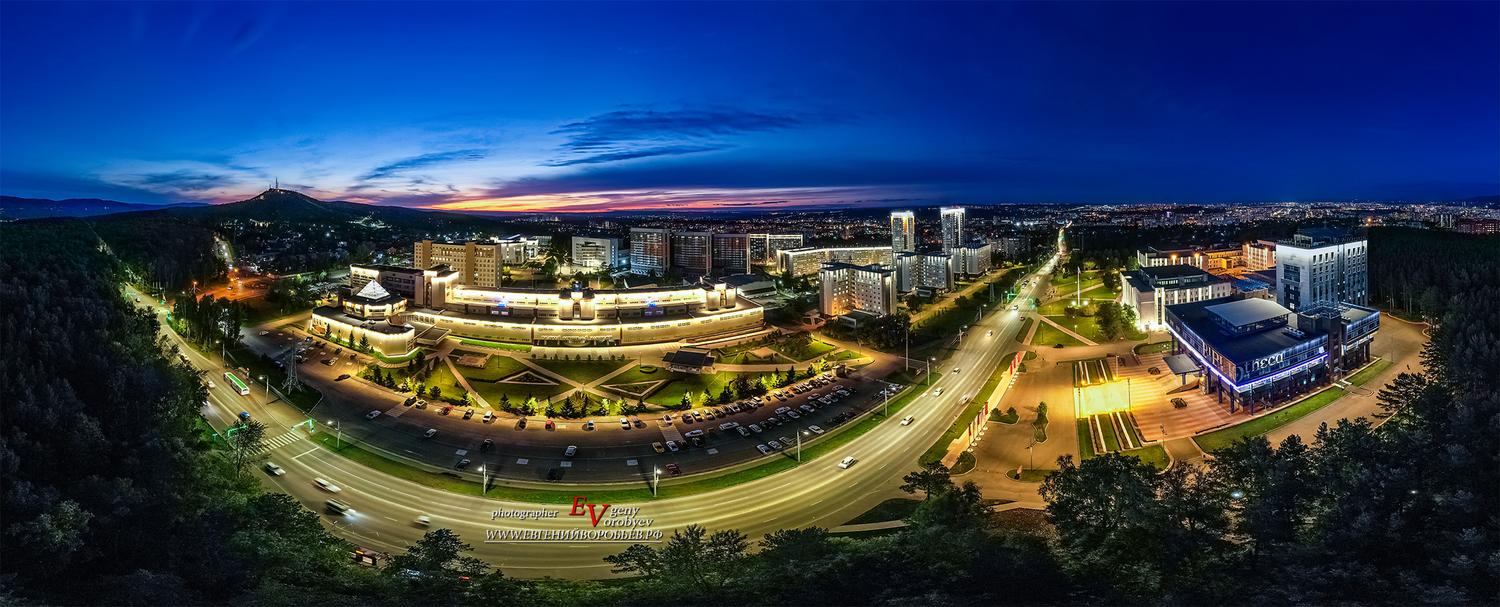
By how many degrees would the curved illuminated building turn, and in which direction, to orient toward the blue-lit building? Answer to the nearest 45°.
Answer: approximately 45° to its left

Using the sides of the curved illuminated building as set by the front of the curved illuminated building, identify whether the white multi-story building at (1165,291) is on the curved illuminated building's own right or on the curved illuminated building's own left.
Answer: on the curved illuminated building's own left

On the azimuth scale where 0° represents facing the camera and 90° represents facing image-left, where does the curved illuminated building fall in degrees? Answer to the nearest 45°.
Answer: approximately 0°

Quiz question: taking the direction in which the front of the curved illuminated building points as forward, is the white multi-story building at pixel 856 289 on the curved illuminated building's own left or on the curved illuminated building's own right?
on the curved illuminated building's own left

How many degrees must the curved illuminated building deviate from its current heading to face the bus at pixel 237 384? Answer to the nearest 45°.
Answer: approximately 45° to its right

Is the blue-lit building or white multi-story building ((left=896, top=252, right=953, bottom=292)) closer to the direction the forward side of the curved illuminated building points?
the blue-lit building

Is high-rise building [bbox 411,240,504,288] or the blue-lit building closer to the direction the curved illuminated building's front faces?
the blue-lit building

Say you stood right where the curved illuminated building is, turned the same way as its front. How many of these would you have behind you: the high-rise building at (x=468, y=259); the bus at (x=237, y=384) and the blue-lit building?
1

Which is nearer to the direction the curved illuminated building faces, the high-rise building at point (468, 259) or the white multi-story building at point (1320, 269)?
the white multi-story building

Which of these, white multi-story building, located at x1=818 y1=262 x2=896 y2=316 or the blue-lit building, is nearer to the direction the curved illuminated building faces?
the blue-lit building

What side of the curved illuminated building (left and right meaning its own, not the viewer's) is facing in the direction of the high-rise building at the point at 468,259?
back

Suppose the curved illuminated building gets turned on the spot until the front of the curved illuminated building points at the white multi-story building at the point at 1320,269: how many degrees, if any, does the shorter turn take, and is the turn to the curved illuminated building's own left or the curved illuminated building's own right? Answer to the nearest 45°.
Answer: approximately 45° to the curved illuminated building's own left
